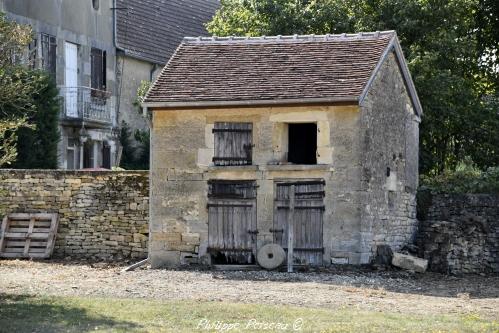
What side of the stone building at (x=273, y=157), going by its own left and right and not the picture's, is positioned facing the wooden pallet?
right

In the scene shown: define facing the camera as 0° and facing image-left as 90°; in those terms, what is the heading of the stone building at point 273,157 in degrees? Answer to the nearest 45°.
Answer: approximately 0°

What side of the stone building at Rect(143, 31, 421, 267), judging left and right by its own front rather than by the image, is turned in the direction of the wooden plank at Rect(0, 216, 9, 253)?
right

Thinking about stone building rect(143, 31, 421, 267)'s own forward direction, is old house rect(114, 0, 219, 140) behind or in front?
behind

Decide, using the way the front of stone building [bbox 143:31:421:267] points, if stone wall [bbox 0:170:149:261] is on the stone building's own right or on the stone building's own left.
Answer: on the stone building's own right

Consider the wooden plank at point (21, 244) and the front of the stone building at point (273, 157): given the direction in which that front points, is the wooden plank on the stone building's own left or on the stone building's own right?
on the stone building's own right

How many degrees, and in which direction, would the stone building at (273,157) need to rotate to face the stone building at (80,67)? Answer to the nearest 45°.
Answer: approximately 135° to its right

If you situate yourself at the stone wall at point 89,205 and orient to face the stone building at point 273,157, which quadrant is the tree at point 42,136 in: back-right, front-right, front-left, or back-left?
back-left

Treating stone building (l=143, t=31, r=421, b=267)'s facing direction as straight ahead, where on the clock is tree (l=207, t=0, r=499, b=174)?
The tree is roughly at 7 o'clock from the stone building.

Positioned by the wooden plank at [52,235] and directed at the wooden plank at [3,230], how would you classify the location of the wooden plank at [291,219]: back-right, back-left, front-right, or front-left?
back-left
